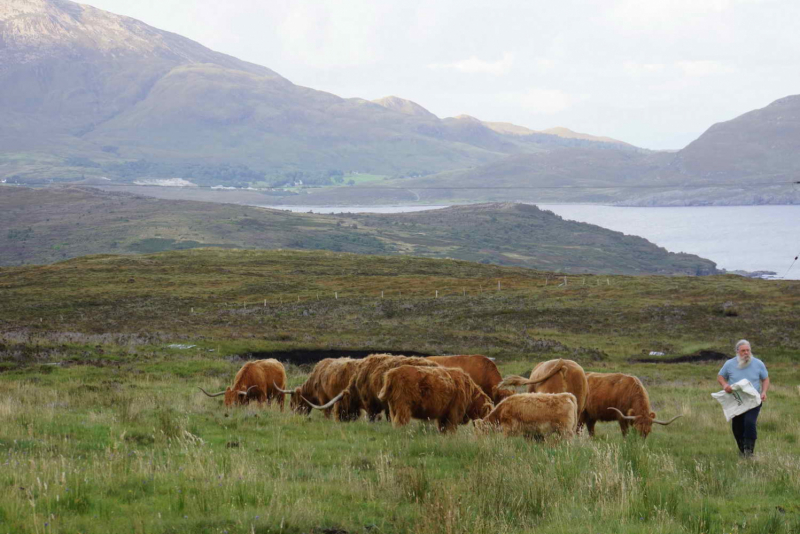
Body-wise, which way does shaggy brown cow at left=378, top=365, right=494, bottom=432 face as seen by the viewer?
to the viewer's right

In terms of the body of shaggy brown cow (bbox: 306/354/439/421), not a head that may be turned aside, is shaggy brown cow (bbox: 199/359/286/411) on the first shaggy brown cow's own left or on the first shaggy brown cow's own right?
on the first shaggy brown cow's own right

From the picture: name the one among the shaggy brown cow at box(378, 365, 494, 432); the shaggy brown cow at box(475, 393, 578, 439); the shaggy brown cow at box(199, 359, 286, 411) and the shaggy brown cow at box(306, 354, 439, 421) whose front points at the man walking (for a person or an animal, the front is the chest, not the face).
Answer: the shaggy brown cow at box(378, 365, 494, 432)

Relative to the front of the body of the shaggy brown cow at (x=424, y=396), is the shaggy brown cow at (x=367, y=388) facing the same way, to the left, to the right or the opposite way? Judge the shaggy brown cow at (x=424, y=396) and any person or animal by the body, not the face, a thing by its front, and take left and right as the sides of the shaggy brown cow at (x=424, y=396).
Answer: the opposite way

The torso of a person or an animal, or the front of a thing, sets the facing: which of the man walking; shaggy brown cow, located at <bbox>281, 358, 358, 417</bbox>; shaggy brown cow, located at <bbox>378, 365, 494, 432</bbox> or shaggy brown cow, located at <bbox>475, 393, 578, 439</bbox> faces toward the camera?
the man walking

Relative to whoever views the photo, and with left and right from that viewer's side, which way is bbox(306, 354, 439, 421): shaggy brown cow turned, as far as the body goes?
facing to the left of the viewer

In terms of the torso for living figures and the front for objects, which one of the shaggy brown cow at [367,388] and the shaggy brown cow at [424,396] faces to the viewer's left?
the shaggy brown cow at [367,388]

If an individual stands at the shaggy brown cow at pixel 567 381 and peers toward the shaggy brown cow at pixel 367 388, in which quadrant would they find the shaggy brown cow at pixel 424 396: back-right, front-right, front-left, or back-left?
front-left

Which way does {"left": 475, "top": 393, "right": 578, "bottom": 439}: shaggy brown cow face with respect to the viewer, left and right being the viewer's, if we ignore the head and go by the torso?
facing to the left of the viewer

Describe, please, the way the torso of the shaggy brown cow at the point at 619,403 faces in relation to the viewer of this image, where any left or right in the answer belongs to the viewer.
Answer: facing the viewer and to the right of the viewer

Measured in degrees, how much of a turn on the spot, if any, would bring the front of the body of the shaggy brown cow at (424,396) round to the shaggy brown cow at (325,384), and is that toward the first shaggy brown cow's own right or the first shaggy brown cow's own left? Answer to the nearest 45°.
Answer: approximately 135° to the first shaggy brown cow's own left

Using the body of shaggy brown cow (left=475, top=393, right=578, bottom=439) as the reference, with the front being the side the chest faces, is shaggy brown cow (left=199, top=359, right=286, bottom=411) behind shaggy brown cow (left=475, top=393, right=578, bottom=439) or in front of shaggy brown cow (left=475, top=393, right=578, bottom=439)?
in front

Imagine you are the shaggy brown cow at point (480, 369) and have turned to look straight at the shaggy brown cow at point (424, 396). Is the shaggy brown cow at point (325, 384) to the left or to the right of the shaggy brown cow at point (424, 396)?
right

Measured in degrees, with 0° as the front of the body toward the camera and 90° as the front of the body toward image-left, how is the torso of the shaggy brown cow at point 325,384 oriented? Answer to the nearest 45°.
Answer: approximately 90°

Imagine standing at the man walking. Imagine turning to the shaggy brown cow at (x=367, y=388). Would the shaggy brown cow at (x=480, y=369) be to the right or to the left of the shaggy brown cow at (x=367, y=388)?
right

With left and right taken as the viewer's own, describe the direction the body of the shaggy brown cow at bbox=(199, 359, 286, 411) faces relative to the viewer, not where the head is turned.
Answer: facing the viewer and to the left of the viewer

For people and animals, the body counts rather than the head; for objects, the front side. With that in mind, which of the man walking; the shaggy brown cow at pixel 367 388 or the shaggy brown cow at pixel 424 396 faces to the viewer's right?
the shaggy brown cow at pixel 424 396

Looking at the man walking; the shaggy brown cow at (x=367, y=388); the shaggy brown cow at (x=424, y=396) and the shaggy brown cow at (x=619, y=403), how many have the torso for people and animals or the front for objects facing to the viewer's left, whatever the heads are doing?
1

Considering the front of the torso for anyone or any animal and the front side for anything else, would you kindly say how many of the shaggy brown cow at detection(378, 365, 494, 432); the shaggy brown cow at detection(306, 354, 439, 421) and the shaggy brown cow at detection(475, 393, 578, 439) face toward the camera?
0

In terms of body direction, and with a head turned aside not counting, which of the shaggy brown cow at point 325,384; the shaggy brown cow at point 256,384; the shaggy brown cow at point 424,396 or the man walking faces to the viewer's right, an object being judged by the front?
the shaggy brown cow at point 424,396
